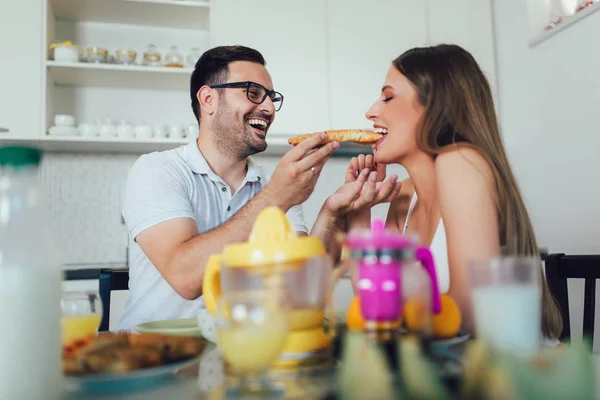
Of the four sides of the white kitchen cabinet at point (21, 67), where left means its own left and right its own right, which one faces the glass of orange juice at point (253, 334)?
front

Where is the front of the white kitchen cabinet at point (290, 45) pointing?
toward the camera

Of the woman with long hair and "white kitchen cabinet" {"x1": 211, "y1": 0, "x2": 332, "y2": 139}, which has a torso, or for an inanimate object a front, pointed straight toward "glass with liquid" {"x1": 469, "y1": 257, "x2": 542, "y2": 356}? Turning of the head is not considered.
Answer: the white kitchen cabinet

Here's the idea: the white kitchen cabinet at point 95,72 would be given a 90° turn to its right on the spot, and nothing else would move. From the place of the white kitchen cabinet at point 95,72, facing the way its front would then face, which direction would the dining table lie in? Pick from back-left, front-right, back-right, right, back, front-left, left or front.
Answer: left

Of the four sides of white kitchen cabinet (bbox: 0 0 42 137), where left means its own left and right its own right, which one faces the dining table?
front

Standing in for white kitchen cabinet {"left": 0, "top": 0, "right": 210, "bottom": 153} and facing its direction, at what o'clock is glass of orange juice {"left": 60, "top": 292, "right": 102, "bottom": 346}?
The glass of orange juice is roughly at 12 o'clock from the white kitchen cabinet.

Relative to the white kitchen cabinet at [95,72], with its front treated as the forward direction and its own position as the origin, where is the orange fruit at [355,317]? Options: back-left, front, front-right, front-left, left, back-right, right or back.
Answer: front

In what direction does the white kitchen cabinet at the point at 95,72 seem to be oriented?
toward the camera

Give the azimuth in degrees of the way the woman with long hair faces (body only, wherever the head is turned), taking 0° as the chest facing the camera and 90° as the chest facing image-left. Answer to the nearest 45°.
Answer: approximately 90°

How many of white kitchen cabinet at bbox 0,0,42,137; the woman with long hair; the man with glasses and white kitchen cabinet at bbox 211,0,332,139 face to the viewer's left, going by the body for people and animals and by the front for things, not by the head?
1

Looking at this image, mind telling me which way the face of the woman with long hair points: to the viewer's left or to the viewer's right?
to the viewer's left

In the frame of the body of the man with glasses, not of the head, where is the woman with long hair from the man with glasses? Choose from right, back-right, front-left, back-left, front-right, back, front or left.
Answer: front

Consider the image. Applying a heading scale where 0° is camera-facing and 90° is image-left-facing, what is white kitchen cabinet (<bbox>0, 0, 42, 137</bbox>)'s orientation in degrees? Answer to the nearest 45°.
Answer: approximately 0°
